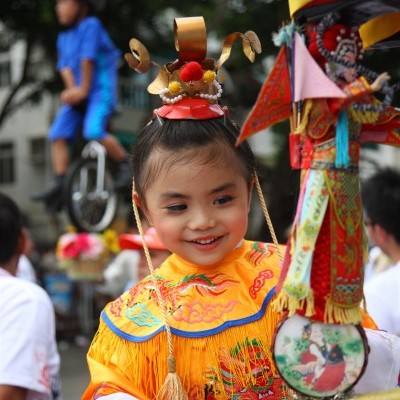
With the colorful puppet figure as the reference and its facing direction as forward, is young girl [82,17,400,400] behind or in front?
behind

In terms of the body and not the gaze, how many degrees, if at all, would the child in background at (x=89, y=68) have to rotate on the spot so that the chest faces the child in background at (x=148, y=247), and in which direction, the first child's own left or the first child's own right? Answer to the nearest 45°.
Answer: approximately 45° to the first child's own left

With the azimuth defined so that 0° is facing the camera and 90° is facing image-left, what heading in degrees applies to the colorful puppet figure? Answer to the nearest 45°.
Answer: approximately 315°

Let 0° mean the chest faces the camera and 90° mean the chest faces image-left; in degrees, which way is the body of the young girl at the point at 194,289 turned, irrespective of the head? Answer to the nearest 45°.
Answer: approximately 315°
